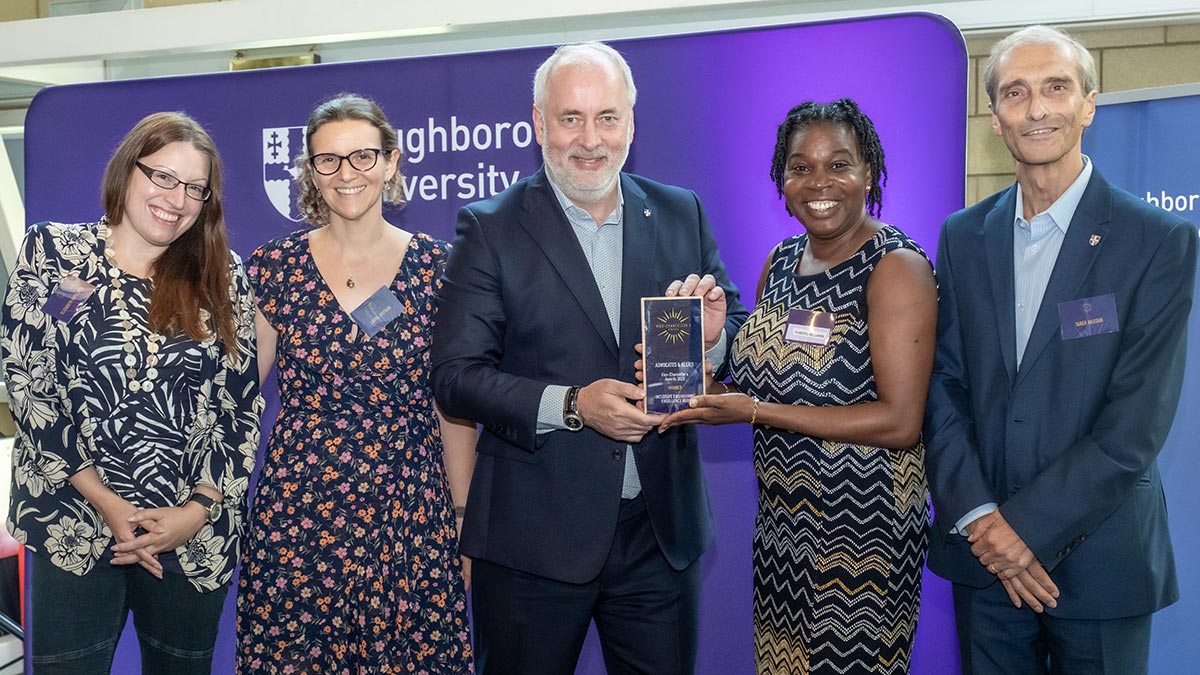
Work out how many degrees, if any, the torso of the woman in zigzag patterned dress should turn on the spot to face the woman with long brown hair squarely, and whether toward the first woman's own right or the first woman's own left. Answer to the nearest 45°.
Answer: approximately 45° to the first woman's own right

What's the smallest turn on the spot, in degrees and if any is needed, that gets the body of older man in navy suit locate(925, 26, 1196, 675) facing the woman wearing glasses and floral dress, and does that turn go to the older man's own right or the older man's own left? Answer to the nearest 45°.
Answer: approximately 45° to the older man's own right

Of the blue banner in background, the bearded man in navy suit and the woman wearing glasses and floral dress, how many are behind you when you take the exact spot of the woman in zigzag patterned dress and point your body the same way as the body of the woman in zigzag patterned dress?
1

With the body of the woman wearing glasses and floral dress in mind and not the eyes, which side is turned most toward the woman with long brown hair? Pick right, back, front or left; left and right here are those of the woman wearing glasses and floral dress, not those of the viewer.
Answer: right

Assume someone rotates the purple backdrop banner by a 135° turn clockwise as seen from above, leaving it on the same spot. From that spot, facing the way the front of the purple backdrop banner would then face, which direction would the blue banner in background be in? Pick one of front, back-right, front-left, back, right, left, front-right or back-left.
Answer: back-right

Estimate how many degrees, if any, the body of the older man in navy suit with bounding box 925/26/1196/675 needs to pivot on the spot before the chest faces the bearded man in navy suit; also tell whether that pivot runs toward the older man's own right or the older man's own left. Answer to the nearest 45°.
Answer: approximately 45° to the older man's own right

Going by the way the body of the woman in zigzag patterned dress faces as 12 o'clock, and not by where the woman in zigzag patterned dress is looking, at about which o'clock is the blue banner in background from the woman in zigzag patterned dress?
The blue banner in background is roughly at 6 o'clock from the woman in zigzag patterned dress.

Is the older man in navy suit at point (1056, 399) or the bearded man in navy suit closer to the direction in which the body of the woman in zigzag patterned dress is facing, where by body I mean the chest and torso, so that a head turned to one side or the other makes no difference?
the bearded man in navy suit
